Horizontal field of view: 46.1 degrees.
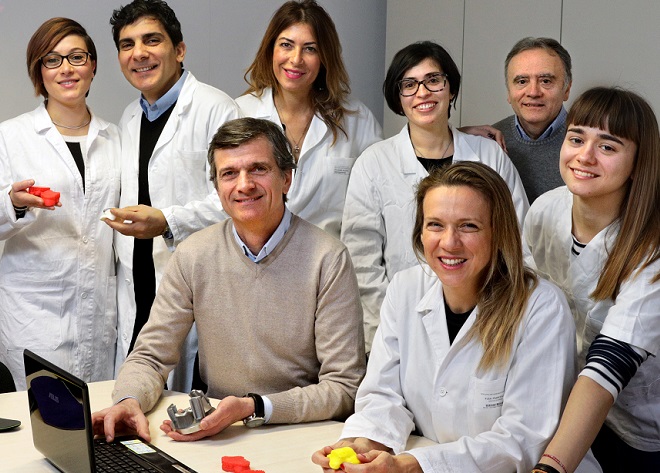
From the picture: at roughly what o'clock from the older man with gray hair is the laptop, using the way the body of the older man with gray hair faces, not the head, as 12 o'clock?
The laptop is roughly at 1 o'clock from the older man with gray hair.

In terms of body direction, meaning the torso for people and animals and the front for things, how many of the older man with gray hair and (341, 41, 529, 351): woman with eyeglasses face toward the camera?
2

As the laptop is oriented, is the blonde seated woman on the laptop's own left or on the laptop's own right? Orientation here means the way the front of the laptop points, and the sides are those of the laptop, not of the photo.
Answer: on the laptop's own right

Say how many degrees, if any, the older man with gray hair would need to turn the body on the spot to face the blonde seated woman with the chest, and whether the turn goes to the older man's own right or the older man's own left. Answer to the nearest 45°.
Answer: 0° — they already face them

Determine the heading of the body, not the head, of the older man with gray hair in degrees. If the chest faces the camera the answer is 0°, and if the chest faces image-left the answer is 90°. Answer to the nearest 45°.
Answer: approximately 0°

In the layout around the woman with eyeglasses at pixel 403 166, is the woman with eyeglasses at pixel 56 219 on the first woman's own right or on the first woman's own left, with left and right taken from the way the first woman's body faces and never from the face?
on the first woman's own right

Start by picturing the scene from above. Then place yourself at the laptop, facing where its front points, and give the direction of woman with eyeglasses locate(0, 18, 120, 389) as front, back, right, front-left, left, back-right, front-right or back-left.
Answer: front-left

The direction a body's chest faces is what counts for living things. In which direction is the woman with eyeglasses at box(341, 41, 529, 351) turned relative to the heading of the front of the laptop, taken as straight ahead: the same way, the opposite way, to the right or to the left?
the opposite way

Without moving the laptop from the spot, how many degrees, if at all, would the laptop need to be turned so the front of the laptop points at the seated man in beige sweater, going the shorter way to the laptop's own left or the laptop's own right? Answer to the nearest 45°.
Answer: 0° — it already faces them

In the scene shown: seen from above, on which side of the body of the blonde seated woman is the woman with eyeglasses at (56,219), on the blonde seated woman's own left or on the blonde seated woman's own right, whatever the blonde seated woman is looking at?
on the blonde seated woman's own right

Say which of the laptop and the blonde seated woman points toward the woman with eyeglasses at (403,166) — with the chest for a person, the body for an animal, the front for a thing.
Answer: the laptop
